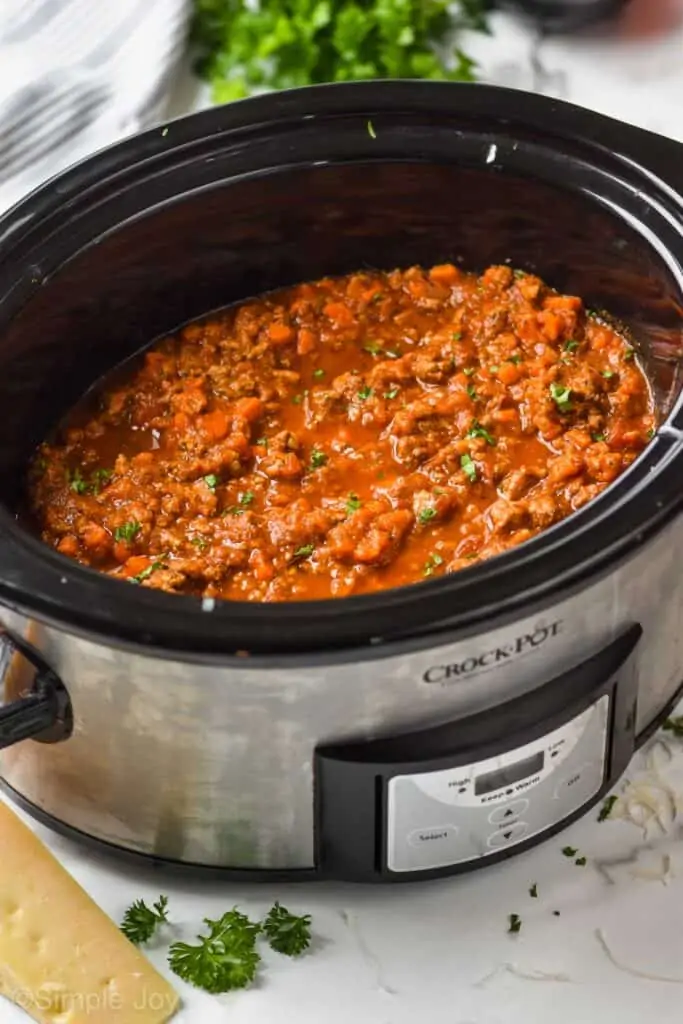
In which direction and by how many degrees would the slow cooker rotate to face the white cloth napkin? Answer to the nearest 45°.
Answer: approximately 180°

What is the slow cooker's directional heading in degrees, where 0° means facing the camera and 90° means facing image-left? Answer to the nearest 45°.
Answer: approximately 315°

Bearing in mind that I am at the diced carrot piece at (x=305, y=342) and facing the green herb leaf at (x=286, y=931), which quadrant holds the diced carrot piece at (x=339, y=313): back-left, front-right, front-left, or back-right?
back-left

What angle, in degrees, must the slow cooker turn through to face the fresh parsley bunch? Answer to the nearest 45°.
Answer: approximately 135° to its left

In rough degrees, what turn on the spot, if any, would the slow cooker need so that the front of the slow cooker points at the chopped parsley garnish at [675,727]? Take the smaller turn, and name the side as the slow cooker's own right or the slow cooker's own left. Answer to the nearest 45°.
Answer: approximately 90° to the slow cooker's own left
